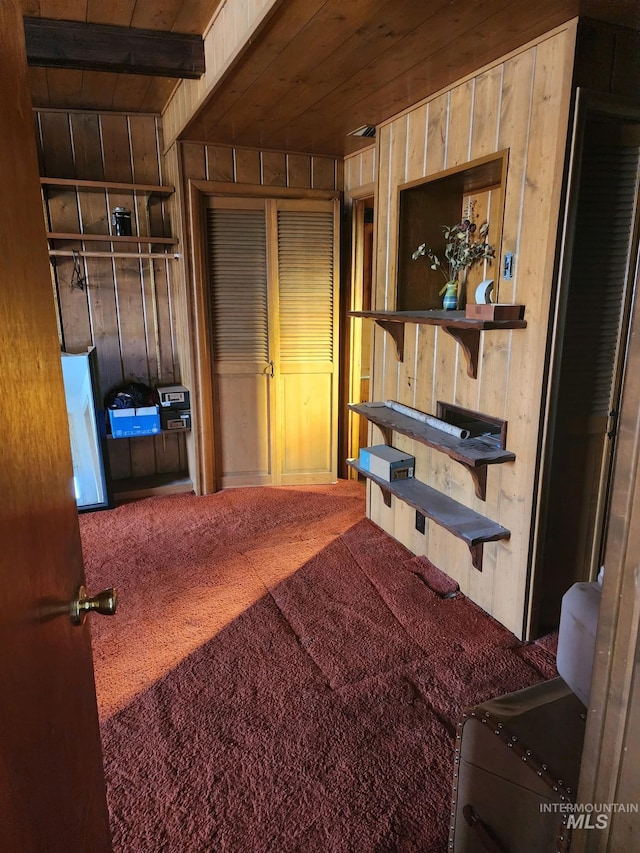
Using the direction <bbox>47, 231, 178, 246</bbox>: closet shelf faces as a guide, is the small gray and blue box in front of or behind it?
in front

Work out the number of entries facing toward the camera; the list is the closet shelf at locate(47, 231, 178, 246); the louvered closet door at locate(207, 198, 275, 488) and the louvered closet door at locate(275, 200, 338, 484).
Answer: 3

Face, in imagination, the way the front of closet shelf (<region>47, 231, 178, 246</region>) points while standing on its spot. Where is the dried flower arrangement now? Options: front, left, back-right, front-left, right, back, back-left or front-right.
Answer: front-left

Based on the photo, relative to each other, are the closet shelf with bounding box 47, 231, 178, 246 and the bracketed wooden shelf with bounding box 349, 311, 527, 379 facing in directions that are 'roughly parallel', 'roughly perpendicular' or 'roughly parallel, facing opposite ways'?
roughly perpendicular

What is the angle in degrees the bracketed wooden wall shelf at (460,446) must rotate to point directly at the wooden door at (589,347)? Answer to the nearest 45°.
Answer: approximately 135° to its left

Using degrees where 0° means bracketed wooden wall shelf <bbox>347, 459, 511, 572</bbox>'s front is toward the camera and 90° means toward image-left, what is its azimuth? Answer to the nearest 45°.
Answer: approximately 45°

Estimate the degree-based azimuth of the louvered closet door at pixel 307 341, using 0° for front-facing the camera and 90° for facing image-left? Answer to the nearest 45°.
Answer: approximately 0°

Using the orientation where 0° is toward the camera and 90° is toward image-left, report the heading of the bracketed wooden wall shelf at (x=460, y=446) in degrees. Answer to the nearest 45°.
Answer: approximately 45°

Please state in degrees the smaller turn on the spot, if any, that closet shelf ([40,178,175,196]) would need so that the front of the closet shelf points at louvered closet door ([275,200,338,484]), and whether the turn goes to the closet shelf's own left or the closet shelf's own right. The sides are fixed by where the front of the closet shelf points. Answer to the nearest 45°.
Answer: approximately 90° to the closet shelf's own left

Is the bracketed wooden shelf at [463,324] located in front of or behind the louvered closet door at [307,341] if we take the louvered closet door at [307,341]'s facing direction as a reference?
in front
